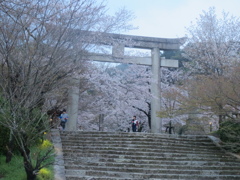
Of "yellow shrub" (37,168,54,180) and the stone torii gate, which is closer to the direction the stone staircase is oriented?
the yellow shrub

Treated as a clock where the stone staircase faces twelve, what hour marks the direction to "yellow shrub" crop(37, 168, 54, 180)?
The yellow shrub is roughly at 1 o'clock from the stone staircase.

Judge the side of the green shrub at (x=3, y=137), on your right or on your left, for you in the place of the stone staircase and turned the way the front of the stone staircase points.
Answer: on your right

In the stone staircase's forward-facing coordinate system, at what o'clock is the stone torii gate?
The stone torii gate is roughly at 6 o'clock from the stone staircase.

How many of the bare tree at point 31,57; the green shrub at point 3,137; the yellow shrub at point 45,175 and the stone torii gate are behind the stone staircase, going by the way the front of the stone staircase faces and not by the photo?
1

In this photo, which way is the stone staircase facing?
toward the camera

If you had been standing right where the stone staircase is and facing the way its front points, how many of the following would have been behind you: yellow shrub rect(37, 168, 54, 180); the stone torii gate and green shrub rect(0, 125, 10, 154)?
1

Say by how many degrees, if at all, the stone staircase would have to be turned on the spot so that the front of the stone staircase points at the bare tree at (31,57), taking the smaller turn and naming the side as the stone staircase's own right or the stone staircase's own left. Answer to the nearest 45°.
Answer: approximately 45° to the stone staircase's own right

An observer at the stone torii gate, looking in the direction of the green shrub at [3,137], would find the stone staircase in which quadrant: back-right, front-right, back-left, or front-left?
front-left

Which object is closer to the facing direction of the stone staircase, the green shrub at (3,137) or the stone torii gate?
the green shrub
